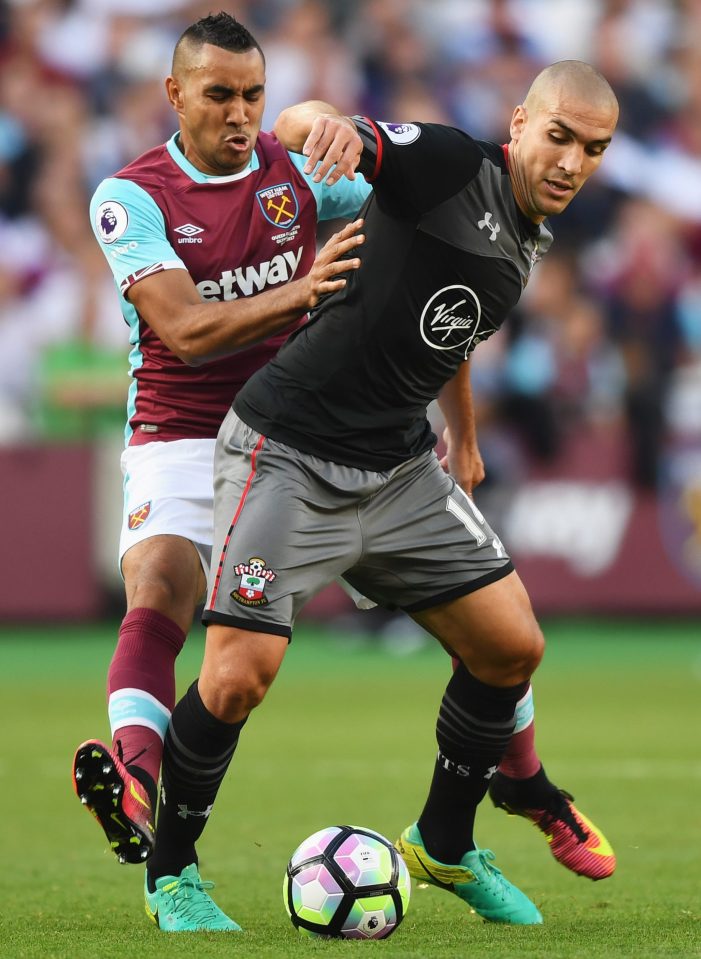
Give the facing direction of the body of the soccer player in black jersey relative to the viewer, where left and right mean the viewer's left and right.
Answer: facing the viewer and to the right of the viewer

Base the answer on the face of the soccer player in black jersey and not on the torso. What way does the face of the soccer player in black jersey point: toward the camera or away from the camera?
toward the camera

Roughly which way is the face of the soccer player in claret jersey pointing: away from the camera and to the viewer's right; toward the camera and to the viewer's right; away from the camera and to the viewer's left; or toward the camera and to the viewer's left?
toward the camera and to the viewer's right

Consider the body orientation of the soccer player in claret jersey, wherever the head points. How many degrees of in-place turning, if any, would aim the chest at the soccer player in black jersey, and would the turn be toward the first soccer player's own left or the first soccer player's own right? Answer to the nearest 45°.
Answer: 0° — they already face them

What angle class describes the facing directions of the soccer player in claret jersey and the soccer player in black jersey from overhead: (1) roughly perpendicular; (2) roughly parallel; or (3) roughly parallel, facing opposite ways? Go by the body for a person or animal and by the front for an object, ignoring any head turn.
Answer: roughly parallel

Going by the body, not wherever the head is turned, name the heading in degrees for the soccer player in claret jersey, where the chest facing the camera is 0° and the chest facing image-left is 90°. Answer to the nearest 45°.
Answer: approximately 315°

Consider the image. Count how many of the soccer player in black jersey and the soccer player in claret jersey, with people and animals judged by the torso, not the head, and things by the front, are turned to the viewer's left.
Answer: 0
